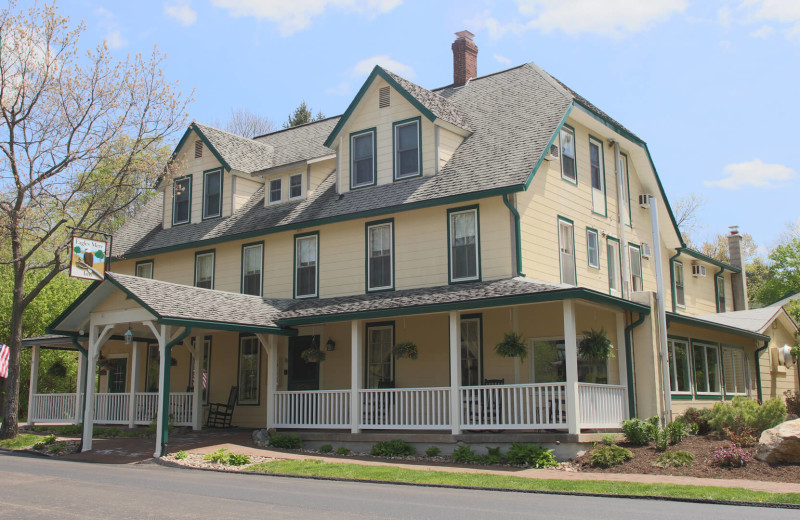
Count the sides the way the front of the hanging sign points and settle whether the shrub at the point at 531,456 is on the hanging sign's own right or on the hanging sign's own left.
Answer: on the hanging sign's own left

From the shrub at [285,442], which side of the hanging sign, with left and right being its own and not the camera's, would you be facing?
left

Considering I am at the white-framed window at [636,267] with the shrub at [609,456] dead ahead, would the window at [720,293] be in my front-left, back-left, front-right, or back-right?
back-left

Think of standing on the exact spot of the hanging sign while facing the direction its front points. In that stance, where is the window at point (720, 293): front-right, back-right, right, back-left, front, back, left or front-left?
left

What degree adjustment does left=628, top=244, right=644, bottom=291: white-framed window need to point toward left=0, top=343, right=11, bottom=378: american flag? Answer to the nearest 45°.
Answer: approximately 135° to its right

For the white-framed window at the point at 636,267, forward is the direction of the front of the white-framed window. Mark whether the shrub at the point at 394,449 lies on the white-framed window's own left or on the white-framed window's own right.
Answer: on the white-framed window's own right

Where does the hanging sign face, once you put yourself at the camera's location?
facing the viewer

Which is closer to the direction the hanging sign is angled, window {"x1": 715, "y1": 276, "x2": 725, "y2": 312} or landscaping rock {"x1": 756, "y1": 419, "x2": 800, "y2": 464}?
the landscaping rock

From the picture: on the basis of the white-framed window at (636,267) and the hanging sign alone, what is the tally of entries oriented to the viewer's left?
0

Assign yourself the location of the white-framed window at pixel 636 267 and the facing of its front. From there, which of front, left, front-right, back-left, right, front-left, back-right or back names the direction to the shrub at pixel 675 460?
front-right

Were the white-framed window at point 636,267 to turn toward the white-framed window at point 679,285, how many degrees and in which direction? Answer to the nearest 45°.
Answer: approximately 135° to its left

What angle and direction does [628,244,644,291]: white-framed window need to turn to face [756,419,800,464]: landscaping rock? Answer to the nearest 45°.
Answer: approximately 45° to its right

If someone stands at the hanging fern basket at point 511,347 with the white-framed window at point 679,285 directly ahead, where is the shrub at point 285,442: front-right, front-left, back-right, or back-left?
back-left
